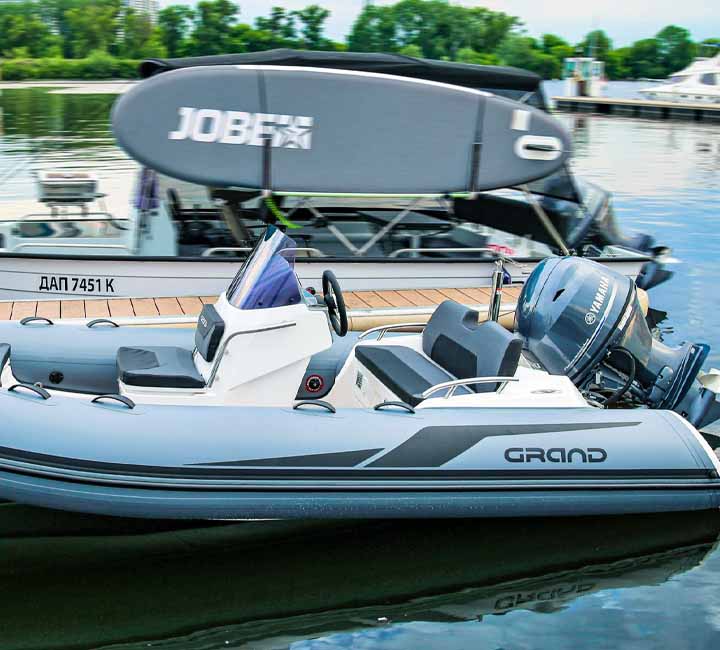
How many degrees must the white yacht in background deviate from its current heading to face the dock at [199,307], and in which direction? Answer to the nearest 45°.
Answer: approximately 90° to its left

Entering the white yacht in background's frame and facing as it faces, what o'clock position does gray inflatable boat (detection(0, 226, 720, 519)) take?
The gray inflatable boat is roughly at 9 o'clock from the white yacht in background.

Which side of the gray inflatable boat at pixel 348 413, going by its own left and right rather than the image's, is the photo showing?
left

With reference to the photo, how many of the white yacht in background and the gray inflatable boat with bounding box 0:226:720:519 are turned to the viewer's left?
2

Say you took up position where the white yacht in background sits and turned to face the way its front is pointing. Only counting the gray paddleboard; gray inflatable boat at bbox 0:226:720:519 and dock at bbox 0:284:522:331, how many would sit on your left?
3

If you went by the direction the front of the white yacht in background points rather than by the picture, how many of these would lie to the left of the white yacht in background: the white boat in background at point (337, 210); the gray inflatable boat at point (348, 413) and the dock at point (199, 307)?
3

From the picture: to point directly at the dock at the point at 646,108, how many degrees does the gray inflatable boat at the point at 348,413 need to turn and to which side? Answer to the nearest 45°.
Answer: approximately 90° to its right

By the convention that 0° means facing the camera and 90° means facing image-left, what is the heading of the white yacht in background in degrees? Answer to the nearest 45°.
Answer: approximately 90°

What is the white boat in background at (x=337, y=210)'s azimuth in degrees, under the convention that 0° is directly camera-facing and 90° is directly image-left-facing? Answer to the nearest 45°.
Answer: approximately 90°

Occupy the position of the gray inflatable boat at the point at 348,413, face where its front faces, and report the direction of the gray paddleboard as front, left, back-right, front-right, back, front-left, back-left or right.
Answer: right

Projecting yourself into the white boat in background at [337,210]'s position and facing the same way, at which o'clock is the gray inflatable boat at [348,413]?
The gray inflatable boat is roughly at 9 o'clock from the white boat in background.

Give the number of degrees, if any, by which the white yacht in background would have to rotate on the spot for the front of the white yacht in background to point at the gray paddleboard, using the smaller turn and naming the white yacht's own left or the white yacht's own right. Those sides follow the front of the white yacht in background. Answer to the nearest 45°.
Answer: approximately 90° to the white yacht's own left
